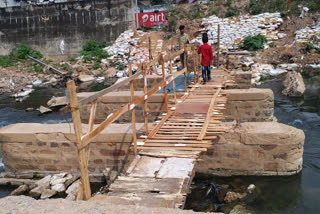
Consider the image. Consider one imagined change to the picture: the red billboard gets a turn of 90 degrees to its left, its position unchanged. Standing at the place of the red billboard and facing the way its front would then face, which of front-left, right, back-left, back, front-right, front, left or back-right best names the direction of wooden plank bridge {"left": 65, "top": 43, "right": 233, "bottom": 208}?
right

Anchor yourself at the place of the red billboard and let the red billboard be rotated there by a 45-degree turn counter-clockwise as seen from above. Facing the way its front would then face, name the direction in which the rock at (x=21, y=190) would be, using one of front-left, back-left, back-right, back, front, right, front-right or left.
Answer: front-right

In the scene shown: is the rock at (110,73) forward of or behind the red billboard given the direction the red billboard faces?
forward

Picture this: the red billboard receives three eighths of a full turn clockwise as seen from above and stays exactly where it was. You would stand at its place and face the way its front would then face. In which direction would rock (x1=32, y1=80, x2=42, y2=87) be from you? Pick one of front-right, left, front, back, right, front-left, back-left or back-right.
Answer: left

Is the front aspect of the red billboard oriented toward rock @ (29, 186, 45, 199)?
yes

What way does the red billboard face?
toward the camera

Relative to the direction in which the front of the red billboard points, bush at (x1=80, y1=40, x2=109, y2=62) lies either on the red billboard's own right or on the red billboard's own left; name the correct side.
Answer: on the red billboard's own right

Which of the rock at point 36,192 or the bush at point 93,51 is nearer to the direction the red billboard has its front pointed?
the rock

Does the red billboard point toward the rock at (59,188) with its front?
yes

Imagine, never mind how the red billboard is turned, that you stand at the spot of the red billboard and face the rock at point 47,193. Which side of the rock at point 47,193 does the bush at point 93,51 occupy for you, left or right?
right

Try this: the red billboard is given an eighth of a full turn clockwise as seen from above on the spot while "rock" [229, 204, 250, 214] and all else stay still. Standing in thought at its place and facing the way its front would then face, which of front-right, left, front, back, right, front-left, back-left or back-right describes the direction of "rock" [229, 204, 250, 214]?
front-left

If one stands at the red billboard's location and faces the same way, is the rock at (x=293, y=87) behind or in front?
in front

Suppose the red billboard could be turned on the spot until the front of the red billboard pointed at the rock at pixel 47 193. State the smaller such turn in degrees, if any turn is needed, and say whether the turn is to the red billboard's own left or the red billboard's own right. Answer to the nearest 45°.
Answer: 0° — it already faces it

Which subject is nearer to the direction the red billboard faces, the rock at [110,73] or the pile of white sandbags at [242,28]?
the rock

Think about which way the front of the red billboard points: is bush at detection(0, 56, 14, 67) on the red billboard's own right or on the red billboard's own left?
on the red billboard's own right

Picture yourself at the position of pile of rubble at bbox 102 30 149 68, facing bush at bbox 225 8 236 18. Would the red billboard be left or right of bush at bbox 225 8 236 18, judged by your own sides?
left
